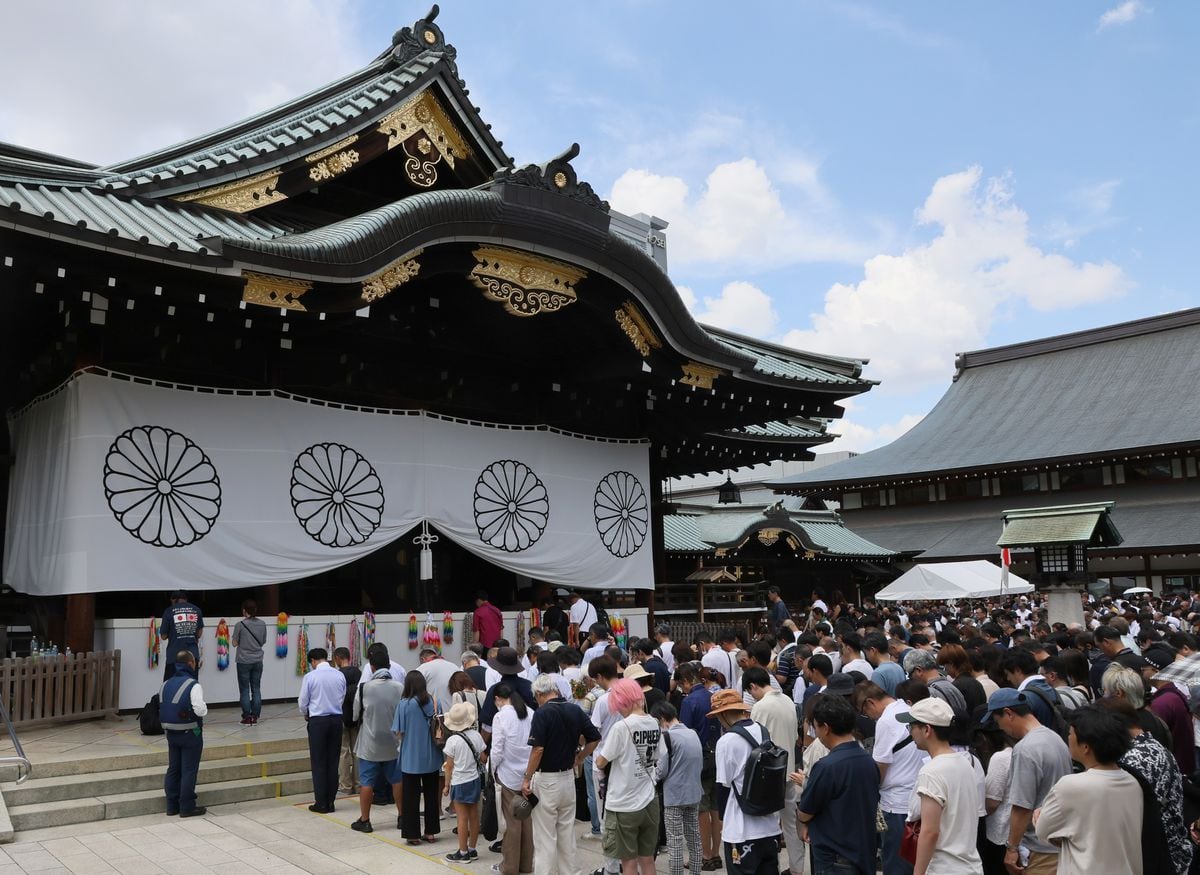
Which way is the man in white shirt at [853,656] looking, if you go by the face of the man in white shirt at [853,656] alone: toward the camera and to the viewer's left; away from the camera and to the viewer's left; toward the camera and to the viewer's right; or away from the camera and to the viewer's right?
away from the camera and to the viewer's left

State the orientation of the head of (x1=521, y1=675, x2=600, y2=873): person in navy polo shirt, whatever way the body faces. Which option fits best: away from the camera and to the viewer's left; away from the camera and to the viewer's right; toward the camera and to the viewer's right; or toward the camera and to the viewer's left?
away from the camera and to the viewer's left

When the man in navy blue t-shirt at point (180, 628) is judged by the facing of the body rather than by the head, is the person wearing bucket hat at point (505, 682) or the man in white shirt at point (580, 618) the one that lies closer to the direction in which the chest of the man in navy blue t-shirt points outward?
the man in white shirt

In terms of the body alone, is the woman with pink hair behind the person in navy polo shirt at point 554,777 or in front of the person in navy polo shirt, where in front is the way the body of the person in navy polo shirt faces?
behind

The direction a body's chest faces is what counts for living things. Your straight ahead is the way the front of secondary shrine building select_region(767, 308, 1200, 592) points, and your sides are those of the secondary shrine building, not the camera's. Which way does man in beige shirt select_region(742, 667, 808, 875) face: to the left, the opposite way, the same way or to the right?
to the right

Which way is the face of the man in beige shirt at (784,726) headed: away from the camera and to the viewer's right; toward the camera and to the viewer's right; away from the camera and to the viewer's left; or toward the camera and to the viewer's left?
away from the camera and to the viewer's left

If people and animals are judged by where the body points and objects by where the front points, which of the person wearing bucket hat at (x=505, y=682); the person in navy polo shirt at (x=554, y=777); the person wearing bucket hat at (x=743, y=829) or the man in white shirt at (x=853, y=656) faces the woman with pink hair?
the person wearing bucket hat at (x=743, y=829)

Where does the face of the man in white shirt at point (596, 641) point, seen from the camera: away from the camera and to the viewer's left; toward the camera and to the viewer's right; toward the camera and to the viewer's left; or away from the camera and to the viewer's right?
away from the camera and to the viewer's left

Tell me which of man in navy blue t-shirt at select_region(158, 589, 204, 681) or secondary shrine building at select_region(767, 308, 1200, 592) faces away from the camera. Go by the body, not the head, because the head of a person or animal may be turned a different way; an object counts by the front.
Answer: the man in navy blue t-shirt

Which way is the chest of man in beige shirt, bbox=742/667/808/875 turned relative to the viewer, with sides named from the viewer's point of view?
facing away from the viewer and to the left of the viewer

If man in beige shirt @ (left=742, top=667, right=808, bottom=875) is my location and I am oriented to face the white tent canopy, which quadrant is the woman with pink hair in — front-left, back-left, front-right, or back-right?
back-left

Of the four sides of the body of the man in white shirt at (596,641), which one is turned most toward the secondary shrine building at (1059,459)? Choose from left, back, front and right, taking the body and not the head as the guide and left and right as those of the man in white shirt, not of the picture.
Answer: right

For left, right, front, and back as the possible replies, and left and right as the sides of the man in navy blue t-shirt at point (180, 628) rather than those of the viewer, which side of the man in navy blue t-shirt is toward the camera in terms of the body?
back

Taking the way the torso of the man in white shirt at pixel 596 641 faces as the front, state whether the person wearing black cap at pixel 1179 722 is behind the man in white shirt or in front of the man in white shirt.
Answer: behind

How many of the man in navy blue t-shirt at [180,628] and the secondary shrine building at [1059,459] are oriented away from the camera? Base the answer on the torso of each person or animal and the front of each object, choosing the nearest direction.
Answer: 1

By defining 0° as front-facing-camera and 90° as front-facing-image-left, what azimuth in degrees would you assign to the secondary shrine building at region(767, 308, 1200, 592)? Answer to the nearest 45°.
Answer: approximately 45°
